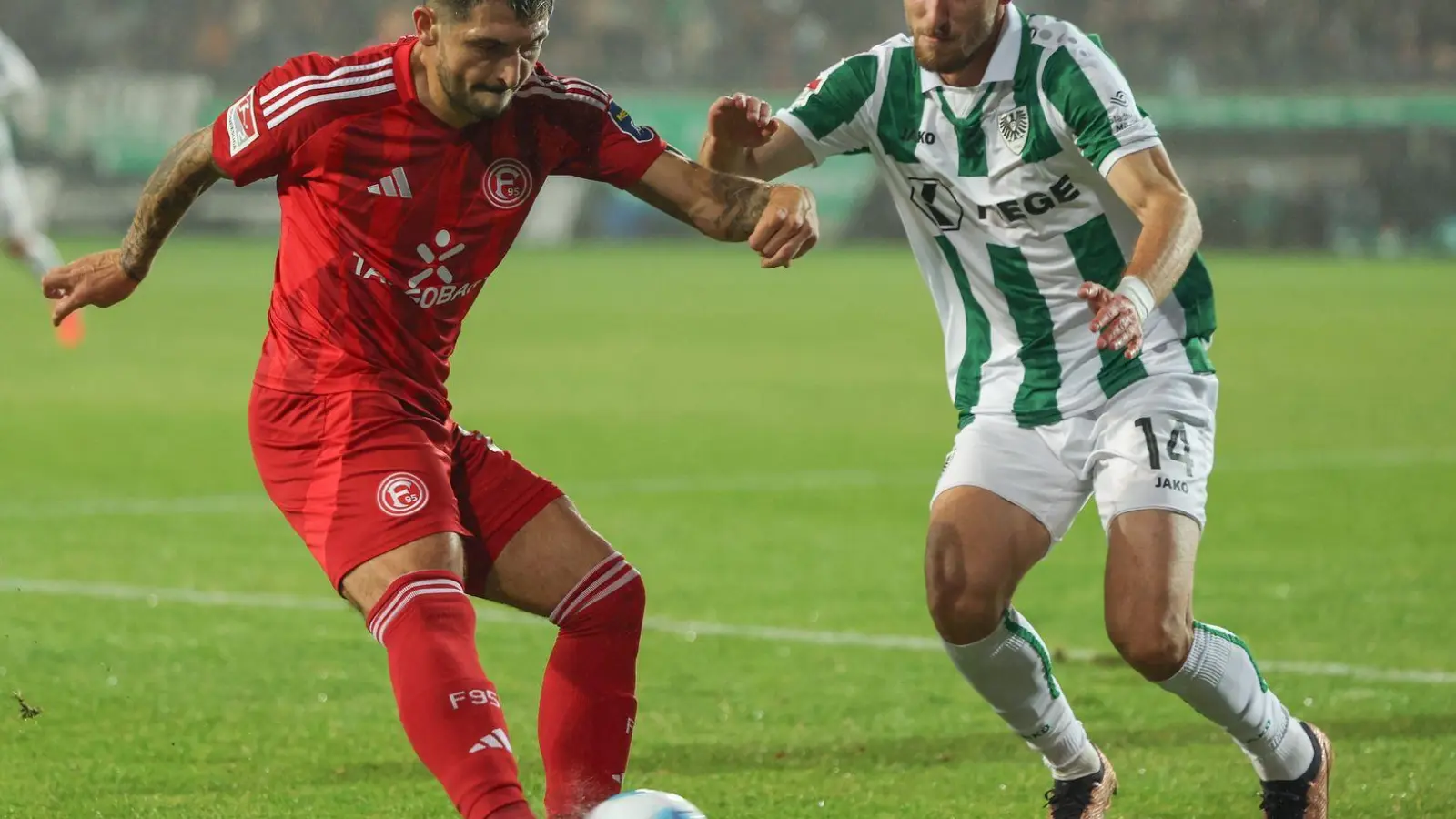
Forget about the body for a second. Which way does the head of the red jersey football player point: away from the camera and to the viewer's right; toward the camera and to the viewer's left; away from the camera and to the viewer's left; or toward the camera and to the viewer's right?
toward the camera and to the viewer's right

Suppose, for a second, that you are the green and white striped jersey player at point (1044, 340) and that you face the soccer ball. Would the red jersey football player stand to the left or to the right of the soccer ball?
right

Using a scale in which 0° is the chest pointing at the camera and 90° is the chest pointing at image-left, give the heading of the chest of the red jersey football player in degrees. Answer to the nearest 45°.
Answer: approximately 315°

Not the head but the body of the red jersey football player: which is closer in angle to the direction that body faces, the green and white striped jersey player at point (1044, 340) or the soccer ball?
the soccer ball

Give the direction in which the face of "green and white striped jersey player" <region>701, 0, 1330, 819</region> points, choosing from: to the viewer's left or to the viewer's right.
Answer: to the viewer's left

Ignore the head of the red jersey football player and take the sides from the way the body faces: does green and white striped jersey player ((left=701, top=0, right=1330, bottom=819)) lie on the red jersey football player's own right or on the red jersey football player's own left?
on the red jersey football player's own left
